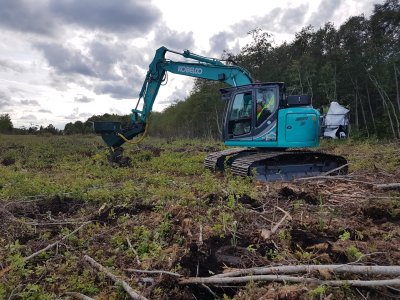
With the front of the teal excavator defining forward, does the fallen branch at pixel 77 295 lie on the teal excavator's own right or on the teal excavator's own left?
on the teal excavator's own left

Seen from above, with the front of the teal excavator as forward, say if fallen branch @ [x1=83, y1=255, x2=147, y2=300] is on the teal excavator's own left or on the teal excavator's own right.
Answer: on the teal excavator's own left

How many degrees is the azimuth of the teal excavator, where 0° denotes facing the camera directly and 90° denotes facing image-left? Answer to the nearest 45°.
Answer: approximately 90°

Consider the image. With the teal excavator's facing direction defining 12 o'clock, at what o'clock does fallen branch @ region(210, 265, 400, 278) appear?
The fallen branch is roughly at 9 o'clock from the teal excavator.

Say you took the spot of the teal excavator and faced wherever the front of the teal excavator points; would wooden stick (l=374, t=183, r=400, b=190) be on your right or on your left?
on your left

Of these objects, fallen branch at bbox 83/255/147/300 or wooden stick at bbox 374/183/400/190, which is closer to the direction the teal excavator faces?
the fallen branch

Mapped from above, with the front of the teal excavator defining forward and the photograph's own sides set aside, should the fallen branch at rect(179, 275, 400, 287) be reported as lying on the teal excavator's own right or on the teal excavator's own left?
on the teal excavator's own left

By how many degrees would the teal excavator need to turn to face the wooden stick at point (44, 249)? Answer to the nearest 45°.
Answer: approximately 45° to its left

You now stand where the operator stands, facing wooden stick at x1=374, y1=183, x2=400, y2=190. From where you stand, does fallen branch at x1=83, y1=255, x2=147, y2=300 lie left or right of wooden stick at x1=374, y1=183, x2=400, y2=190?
right
